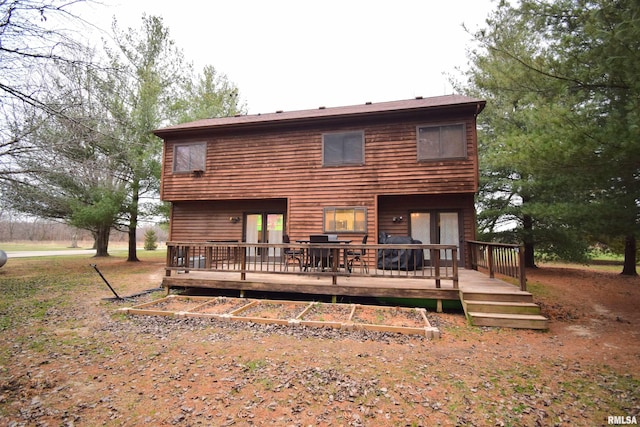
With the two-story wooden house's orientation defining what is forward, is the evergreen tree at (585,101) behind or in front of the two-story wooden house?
behind

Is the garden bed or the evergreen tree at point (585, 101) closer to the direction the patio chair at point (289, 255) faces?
the evergreen tree

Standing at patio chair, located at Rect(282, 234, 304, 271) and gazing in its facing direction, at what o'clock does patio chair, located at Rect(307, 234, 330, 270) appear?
patio chair, located at Rect(307, 234, 330, 270) is roughly at 2 o'clock from patio chair, located at Rect(282, 234, 304, 271).

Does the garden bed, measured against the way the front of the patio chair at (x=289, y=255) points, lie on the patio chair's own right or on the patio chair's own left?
on the patio chair's own right

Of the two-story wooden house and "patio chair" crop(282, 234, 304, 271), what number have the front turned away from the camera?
1

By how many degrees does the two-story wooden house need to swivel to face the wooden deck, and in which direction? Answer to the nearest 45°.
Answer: approximately 135° to its right

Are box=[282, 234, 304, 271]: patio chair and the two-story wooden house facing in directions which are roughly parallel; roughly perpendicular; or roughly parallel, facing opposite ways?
roughly perpendicular

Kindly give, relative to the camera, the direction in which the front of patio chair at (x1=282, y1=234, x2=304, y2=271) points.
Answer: facing to the right of the viewer

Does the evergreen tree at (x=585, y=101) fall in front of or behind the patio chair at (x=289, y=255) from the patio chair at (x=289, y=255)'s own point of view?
in front
